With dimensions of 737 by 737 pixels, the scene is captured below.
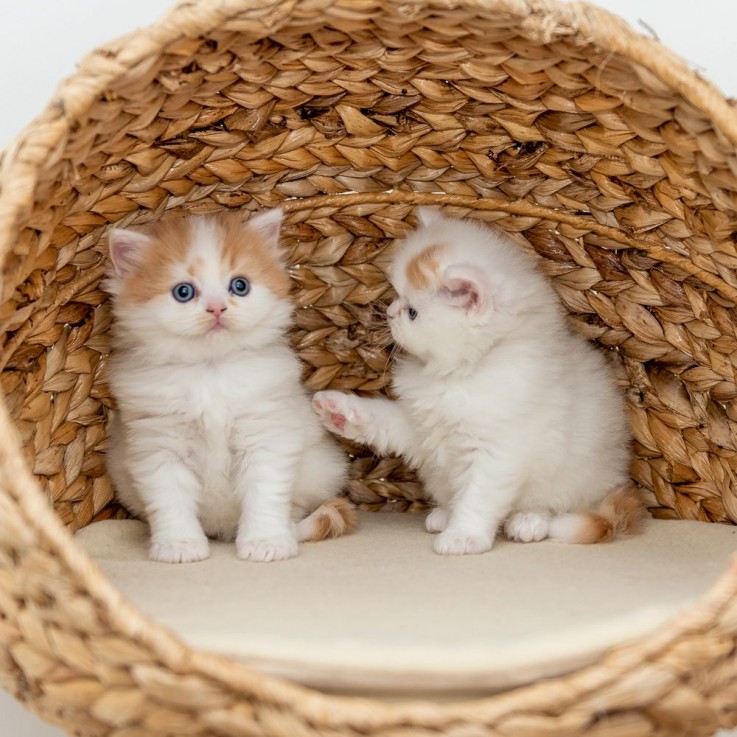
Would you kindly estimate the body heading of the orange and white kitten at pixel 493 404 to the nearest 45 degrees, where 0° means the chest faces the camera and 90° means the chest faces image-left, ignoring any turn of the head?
approximately 90°

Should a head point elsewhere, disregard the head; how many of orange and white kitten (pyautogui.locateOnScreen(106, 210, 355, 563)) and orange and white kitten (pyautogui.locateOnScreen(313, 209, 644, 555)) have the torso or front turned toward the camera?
1

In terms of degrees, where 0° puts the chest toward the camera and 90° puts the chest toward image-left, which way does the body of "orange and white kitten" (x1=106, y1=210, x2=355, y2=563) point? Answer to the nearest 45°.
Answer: approximately 0°

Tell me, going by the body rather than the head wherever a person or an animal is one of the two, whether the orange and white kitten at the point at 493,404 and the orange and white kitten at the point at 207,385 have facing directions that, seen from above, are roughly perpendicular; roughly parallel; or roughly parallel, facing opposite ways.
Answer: roughly perpendicular
